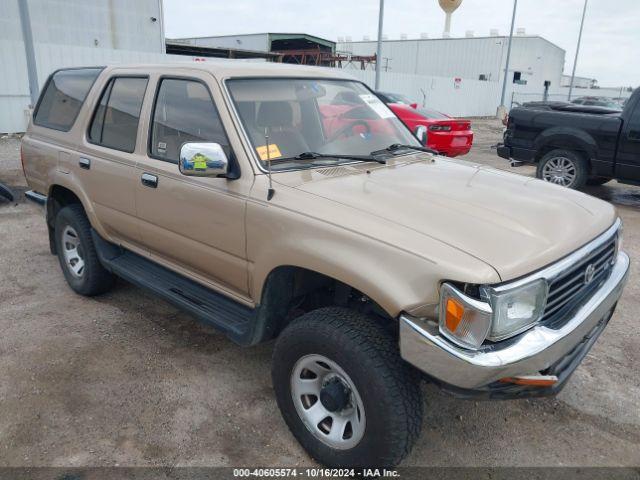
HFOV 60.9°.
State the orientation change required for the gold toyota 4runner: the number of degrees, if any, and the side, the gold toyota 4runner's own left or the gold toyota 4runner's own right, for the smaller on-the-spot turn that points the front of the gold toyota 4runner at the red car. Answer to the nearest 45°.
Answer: approximately 135° to the gold toyota 4runner's own left

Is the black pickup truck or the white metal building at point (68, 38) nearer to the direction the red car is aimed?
the white metal building

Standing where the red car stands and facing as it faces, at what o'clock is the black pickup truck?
The black pickup truck is roughly at 6 o'clock from the red car.

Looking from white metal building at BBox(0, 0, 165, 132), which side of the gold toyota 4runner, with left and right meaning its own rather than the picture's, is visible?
back

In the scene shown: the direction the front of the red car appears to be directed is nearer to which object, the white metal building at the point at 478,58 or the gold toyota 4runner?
the white metal building

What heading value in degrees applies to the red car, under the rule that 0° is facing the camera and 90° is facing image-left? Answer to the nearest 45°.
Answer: approximately 135°

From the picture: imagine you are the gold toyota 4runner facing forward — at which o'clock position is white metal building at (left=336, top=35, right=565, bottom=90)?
The white metal building is roughly at 8 o'clock from the gold toyota 4runner.

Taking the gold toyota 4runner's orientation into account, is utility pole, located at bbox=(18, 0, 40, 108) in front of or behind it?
behind

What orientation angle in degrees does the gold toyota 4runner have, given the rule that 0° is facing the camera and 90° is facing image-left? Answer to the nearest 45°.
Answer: approximately 315°

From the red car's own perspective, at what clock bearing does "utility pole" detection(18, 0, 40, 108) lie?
The utility pole is roughly at 10 o'clock from the red car.
